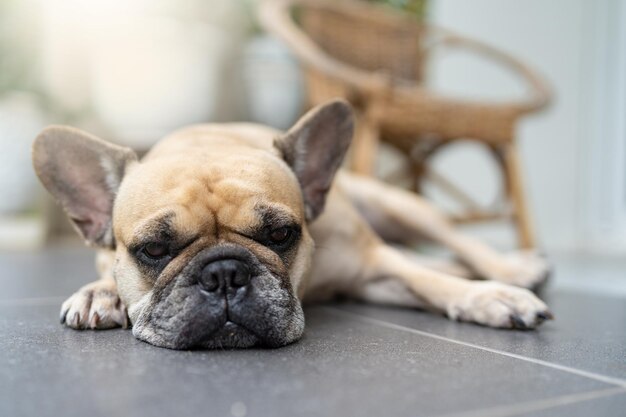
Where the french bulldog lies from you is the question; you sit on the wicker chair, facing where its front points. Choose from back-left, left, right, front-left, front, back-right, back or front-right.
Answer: front-right

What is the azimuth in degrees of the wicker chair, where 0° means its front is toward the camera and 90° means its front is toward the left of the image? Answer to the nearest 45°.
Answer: approximately 315°
